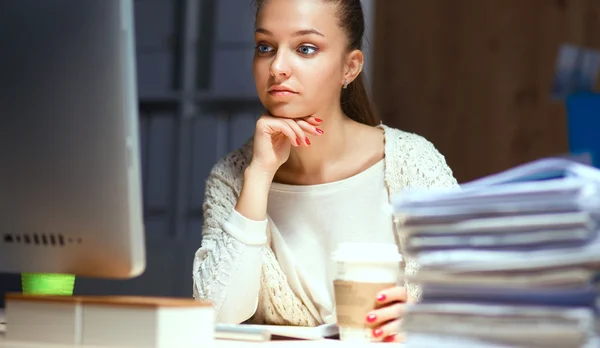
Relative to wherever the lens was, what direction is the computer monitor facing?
facing away from the viewer and to the right of the viewer

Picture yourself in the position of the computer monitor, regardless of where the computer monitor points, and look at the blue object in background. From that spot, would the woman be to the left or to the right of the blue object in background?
left

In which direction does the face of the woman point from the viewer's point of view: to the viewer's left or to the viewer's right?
to the viewer's left

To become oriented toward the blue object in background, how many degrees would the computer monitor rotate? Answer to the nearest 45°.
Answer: approximately 45° to its right

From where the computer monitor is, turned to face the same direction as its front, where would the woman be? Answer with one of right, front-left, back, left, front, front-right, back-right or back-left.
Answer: front
